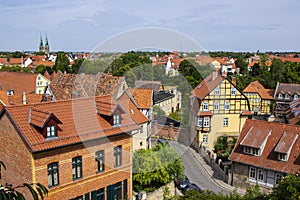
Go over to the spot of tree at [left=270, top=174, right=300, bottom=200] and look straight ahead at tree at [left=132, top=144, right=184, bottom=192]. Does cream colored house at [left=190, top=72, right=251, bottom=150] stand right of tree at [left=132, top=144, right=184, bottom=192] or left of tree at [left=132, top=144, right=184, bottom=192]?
right

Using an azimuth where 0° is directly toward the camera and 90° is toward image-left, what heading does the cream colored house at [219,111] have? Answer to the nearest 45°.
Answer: approximately 0°

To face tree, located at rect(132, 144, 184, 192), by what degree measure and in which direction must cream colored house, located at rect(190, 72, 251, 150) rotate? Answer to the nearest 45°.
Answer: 0° — it already faces it

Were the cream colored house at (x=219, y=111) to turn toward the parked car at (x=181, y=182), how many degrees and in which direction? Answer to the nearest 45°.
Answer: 0° — it already faces it
